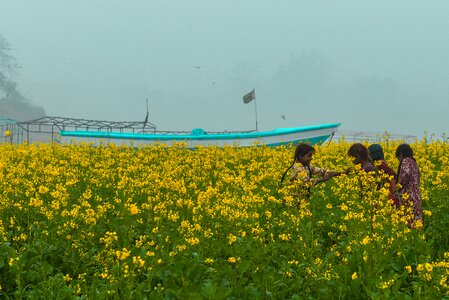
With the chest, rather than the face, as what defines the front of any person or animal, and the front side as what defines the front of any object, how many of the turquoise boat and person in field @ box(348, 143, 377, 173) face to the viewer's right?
1

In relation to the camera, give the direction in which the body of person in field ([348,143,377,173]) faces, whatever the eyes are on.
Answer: to the viewer's left

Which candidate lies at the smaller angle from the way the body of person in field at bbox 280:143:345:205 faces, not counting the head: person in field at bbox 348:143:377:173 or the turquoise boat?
the person in field

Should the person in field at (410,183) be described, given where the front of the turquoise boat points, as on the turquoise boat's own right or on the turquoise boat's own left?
on the turquoise boat's own right

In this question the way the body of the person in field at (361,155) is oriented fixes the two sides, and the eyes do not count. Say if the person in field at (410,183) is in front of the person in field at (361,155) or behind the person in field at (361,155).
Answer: behind

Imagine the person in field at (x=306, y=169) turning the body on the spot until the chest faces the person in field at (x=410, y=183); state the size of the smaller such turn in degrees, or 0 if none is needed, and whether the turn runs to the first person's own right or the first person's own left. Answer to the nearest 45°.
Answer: approximately 45° to the first person's own left

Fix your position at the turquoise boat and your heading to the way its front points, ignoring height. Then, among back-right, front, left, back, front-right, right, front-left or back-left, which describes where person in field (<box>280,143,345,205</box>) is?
right

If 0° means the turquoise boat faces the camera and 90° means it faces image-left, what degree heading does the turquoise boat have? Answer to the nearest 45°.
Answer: approximately 270°

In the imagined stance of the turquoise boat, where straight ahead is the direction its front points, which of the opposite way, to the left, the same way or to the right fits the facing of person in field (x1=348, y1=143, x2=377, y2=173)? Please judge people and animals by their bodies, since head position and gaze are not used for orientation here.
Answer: the opposite way

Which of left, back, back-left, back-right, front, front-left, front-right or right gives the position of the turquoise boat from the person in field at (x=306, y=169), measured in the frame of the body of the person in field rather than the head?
back-left

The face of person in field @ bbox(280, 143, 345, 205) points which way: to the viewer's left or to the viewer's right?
to the viewer's right

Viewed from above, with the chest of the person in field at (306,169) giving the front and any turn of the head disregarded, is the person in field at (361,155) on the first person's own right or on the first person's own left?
on the first person's own left

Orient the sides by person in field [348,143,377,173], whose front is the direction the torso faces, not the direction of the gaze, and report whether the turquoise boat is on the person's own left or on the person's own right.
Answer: on the person's own right
